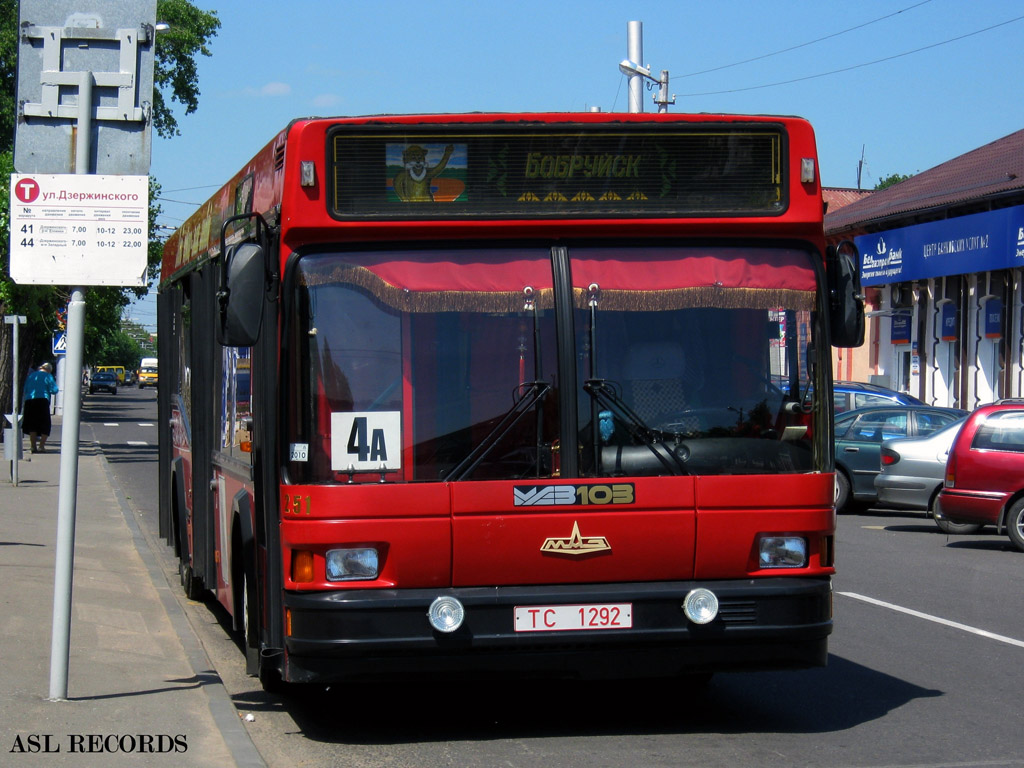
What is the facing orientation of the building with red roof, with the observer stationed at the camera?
facing the viewer and to the left of the viewer

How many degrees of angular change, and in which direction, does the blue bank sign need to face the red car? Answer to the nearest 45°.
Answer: approximately 45° to its left

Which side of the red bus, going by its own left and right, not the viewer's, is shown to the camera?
front

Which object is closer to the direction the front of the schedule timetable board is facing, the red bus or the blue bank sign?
the red bus

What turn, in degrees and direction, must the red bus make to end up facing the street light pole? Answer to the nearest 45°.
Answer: approximately 180°

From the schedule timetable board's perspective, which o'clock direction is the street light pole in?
The street light pole is roughly at 7 o'clock from the schedule timetable board.

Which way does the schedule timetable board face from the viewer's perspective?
toward the camera

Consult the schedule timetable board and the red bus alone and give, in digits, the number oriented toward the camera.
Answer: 2

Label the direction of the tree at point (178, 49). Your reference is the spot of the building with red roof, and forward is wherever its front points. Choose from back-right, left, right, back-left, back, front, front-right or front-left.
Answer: front-right

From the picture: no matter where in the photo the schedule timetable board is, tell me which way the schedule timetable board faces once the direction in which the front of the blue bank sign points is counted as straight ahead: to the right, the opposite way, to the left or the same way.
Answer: to the left

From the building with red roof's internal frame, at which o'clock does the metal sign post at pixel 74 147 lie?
The metal sign post is roughly at 11 o'clock from the building with red roof.

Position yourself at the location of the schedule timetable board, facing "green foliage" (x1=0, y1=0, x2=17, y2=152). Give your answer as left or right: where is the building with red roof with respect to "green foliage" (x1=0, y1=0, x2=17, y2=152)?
right

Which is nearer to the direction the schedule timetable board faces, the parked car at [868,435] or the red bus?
the red bus

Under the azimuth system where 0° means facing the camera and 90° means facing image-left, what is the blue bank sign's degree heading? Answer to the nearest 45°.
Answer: approximately 45°

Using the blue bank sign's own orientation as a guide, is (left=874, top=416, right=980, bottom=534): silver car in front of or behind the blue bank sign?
in front
